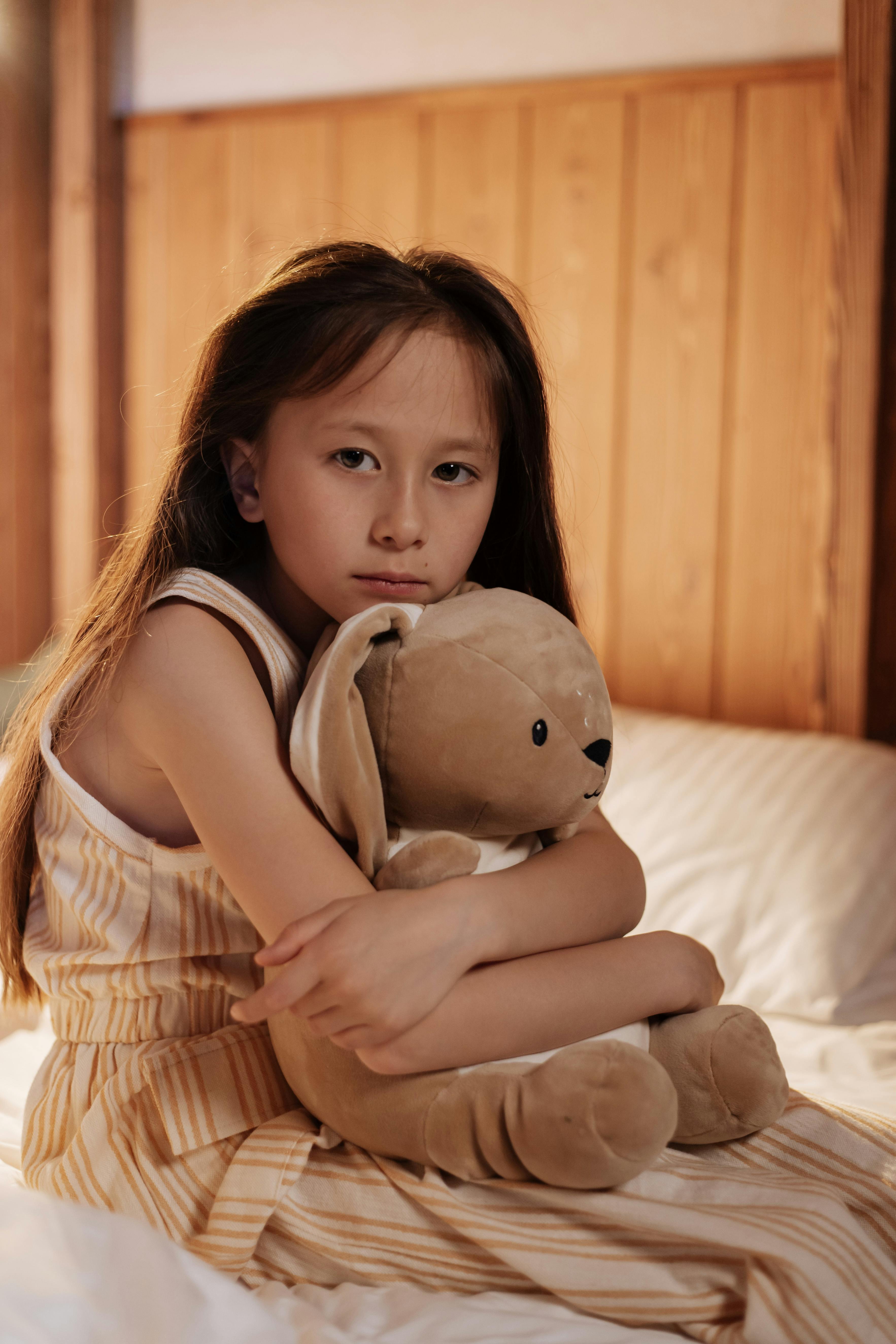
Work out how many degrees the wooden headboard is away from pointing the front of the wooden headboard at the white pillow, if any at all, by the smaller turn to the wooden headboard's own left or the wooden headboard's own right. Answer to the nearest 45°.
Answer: approximately 45° to the wooden headboard's own left

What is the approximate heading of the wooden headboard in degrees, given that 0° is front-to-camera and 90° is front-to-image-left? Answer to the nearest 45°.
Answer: approximately 45°

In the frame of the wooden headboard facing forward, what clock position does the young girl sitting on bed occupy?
The young girl sitting on bed is roughly at 11 o'clock from the wooden headboard.
